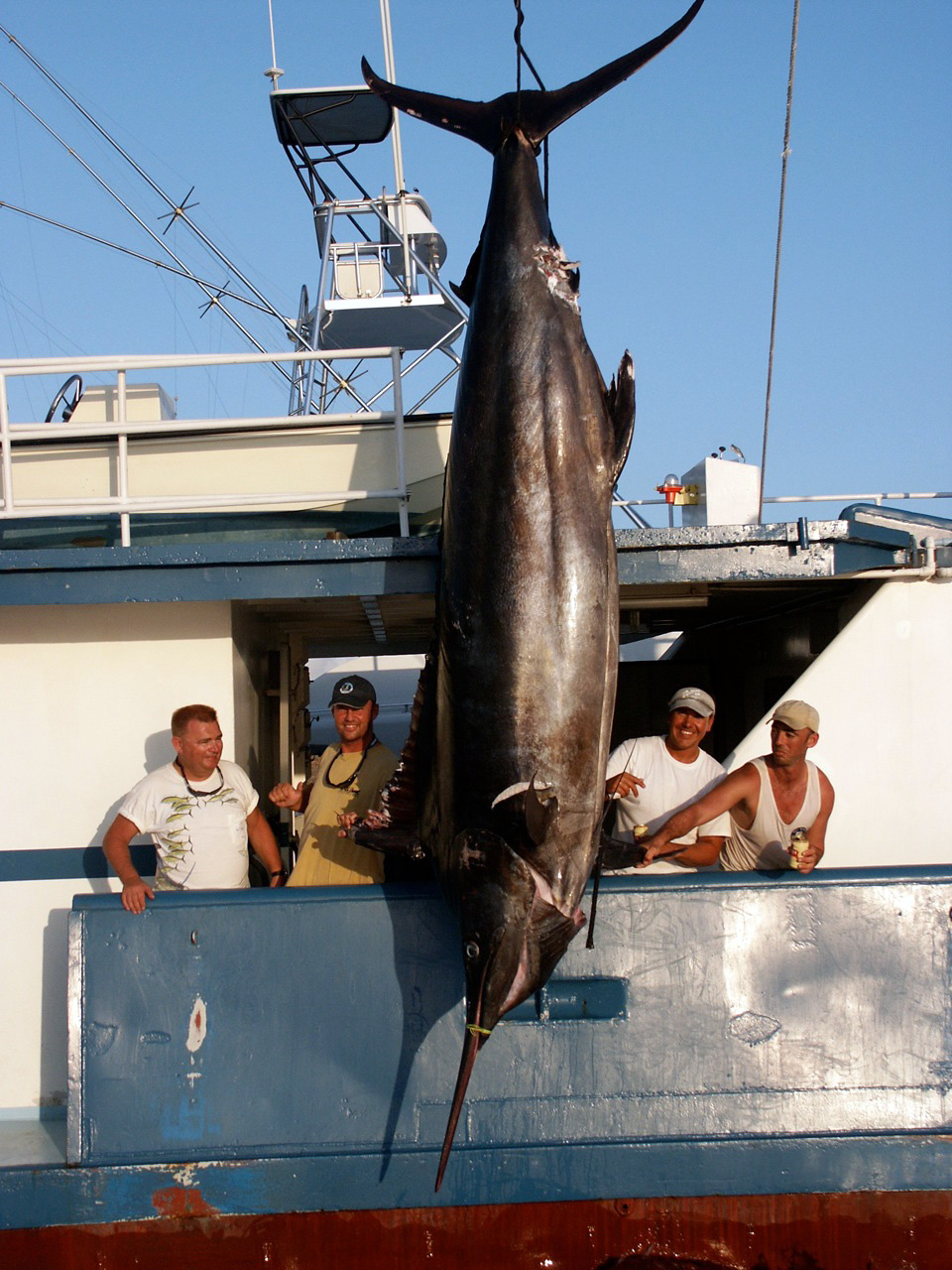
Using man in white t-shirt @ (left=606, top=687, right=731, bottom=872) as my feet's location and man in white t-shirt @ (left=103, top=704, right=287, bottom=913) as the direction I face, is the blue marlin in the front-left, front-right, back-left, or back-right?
front-left

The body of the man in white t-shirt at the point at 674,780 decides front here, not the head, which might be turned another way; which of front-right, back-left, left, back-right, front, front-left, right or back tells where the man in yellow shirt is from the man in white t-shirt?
right

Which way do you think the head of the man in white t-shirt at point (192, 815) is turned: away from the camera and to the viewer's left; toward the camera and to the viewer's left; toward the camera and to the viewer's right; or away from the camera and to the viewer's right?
toward the camera and to the viewer's right

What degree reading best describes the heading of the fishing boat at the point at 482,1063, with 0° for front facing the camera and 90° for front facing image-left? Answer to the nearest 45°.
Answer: approximately 270°

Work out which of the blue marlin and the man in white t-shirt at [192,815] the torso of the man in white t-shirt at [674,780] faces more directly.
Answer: the blue marlin

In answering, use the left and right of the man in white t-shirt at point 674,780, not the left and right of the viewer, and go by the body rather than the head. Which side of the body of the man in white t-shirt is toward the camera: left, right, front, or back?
front

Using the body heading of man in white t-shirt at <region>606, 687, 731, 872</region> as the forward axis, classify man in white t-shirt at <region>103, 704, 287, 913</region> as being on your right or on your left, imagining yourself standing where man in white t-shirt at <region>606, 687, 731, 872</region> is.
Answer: on your right
